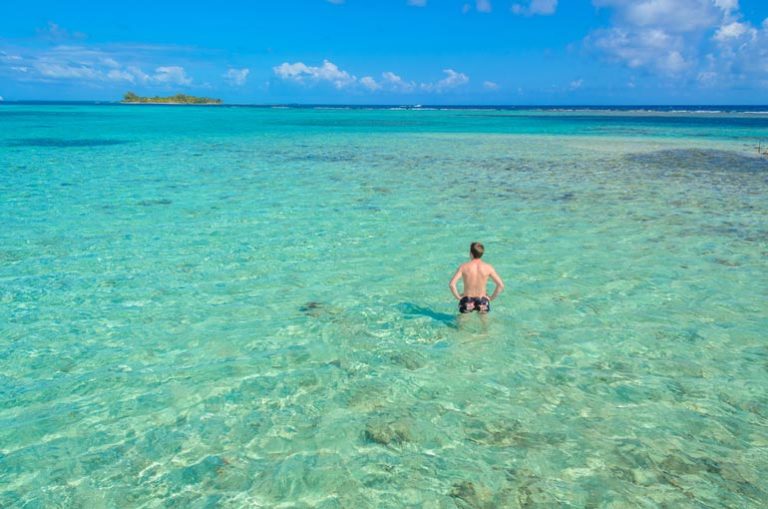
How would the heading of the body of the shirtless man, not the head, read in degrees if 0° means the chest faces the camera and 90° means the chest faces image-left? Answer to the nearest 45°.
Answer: approximately 180°

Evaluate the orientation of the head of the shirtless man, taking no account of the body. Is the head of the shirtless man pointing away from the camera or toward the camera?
away from the camera
